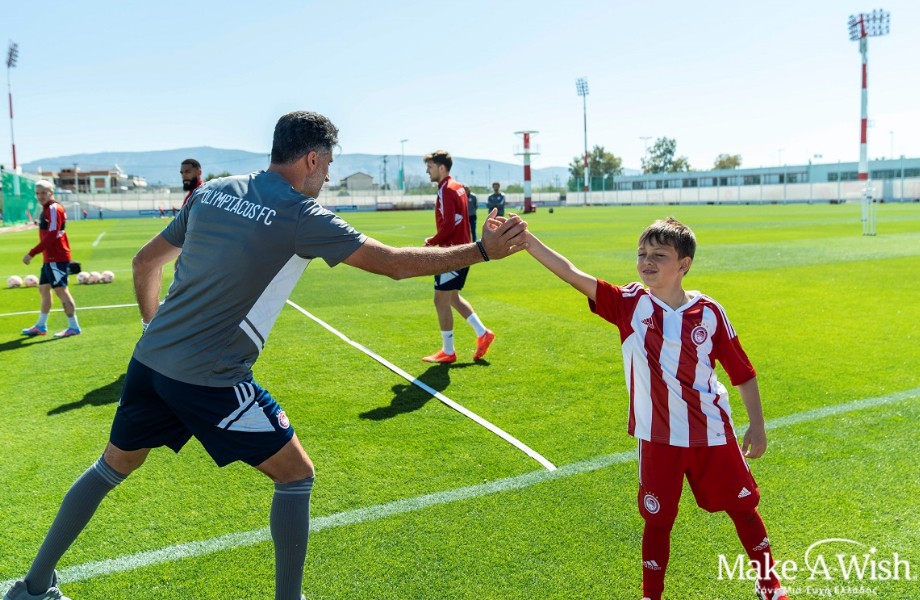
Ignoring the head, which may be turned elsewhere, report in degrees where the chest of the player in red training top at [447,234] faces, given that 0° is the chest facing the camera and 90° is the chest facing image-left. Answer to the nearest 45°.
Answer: approximately 90°

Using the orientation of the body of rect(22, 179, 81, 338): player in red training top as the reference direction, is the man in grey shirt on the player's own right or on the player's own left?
on the player's own left

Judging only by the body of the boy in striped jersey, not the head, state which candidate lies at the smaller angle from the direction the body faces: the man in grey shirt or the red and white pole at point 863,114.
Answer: the man in grey shirt

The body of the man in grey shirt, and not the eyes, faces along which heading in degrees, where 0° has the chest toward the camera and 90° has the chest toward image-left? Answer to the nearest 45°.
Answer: approximately 225°

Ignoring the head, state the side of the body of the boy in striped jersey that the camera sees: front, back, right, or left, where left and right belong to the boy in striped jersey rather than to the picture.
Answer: front

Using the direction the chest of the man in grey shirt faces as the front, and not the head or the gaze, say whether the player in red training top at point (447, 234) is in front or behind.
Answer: in front

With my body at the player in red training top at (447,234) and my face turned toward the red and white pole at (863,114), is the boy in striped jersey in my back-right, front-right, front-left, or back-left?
back-right

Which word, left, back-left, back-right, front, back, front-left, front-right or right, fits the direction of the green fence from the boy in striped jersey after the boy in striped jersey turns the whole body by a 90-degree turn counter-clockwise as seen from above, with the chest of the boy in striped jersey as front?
back-left

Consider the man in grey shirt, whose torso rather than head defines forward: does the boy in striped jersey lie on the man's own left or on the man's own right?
on the man's own right

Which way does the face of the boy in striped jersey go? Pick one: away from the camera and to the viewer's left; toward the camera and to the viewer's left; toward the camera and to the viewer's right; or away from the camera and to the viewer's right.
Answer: toward the camera and to the viewer's left

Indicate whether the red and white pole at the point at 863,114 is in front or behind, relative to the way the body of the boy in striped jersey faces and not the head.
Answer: behind

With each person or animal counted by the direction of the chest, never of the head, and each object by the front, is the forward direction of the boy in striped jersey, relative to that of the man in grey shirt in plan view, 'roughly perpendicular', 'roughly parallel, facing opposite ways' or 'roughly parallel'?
roughly parallel, facing opposite ways

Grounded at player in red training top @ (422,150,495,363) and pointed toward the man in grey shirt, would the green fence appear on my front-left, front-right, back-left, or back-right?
back-right
